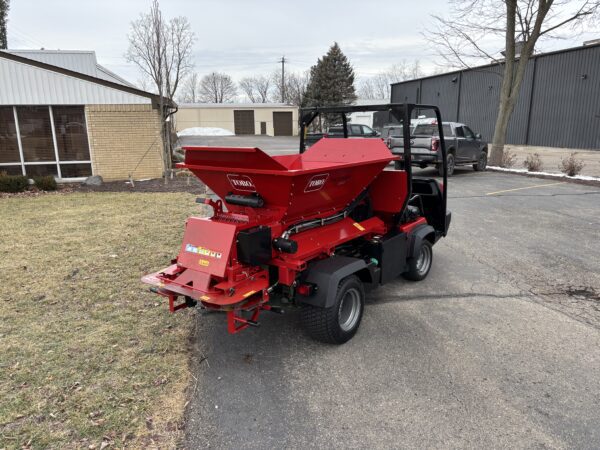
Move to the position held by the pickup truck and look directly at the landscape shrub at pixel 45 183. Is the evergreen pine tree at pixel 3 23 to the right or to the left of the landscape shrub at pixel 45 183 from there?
right

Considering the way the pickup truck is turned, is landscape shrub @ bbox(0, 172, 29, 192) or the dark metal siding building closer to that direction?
the dark metal siding building

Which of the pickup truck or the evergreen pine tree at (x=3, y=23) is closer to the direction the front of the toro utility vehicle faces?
the pickup truck

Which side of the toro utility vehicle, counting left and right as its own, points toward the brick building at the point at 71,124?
left

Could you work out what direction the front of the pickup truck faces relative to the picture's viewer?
facing away from the viewer and to the right of the viewer

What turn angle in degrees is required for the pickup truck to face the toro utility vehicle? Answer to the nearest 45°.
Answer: approximately 135° to its right

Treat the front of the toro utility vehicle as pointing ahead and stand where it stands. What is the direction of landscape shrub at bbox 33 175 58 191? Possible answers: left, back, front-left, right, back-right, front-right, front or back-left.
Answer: left

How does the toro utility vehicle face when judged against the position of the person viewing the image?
facing away from the viewer and to the right of the viewer

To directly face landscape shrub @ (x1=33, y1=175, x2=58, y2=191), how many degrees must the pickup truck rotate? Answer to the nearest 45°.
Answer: approximately 180°

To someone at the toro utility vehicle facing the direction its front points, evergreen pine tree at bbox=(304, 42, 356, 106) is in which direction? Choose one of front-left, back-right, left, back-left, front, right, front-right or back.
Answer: front-left

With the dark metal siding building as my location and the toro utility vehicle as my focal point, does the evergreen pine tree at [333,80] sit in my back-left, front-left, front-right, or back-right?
back-right

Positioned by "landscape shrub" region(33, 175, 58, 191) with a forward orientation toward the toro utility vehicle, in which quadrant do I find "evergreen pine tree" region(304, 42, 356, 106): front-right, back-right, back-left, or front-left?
back-left

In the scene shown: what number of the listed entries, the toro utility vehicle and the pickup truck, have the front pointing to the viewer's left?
0

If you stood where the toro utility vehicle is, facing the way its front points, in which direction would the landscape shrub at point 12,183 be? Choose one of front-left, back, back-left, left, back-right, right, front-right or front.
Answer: left

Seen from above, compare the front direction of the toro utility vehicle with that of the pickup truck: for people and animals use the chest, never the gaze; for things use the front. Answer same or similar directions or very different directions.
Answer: same or similar directions

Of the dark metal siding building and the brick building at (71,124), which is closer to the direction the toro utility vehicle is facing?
the dark metal siding building

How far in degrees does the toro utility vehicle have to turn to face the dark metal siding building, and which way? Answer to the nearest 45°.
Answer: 0° — it already faces it
